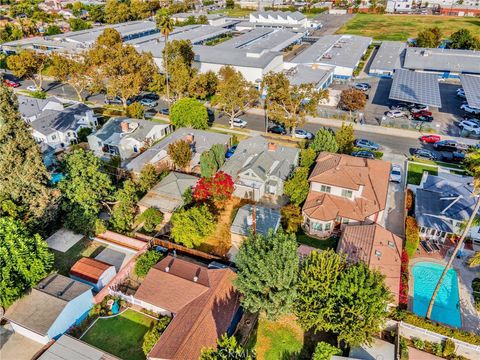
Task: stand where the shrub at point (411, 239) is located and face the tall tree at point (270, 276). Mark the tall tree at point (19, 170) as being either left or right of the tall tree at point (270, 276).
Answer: right

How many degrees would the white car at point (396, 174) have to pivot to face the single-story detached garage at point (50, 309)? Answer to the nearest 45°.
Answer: approximately 45° to its right

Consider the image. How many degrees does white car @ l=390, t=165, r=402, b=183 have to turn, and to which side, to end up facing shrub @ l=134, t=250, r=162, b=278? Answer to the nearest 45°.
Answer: approximately 45° to its right

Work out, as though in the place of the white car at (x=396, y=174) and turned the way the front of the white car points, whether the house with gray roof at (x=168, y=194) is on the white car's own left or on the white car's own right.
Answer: on the white car's own right

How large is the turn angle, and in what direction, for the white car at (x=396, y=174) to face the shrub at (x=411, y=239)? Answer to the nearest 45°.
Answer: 0° — it already faces it

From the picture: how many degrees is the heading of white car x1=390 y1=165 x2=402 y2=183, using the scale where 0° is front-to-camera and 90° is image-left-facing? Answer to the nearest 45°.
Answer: approximately 0°
